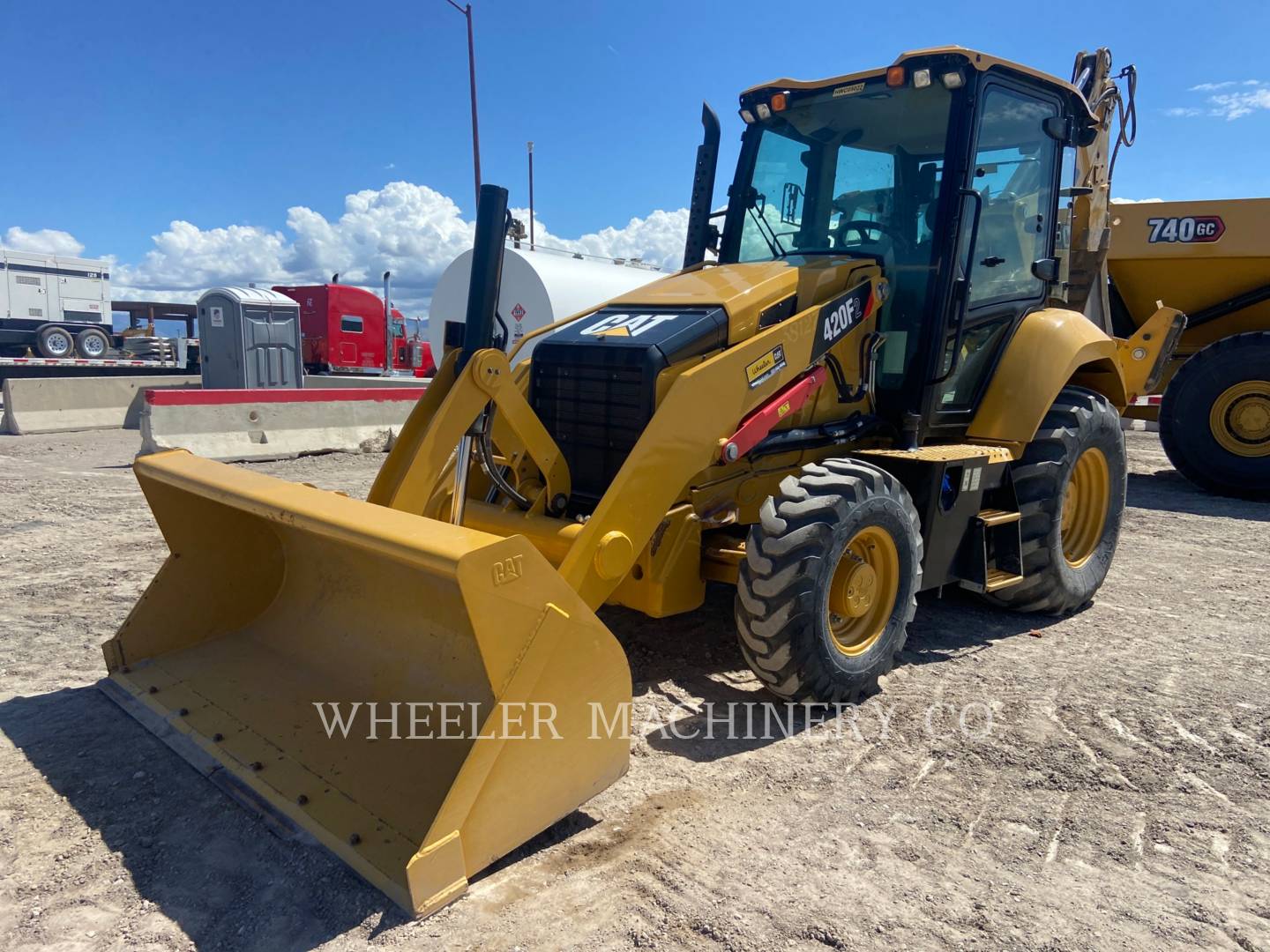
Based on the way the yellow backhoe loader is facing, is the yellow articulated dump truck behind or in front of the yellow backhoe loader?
behind

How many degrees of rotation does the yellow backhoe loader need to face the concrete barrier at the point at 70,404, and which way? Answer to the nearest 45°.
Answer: approximately 90° to its right

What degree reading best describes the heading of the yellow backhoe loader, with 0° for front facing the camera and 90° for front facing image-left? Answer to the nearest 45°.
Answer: approximately 45°

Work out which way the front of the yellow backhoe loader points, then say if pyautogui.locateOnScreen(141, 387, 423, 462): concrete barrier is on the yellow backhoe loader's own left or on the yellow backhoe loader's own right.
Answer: on the yellow backhoe loader's own right
